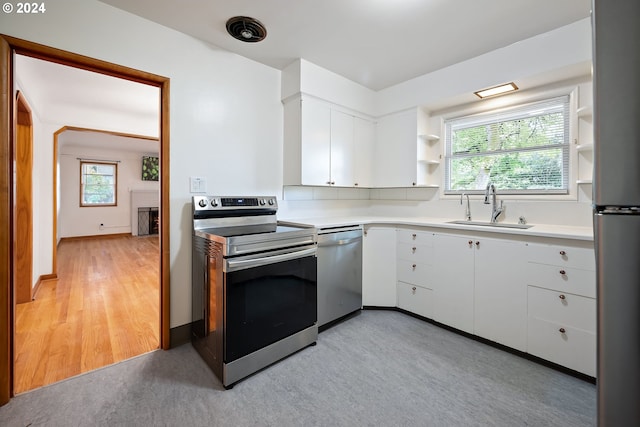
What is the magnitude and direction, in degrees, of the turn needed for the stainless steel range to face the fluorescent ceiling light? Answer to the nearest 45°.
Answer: approximately 45° to its left

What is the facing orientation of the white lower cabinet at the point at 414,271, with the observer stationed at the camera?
facing the viewer and to the left of the viewer

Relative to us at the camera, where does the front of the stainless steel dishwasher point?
facing the viewer and to the right of the viewer

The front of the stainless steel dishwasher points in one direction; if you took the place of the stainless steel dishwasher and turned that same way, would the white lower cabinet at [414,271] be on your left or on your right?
on your left

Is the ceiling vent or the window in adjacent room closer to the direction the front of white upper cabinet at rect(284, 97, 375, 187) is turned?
the ceiling vent

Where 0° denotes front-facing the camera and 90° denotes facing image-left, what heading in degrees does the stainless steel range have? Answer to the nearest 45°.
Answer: approximately 315°

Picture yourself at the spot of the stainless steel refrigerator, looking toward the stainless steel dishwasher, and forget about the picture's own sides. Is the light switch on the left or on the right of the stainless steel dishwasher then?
left

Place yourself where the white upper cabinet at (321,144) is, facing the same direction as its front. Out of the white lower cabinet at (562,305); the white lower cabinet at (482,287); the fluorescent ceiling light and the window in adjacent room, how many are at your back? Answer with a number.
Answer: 1
